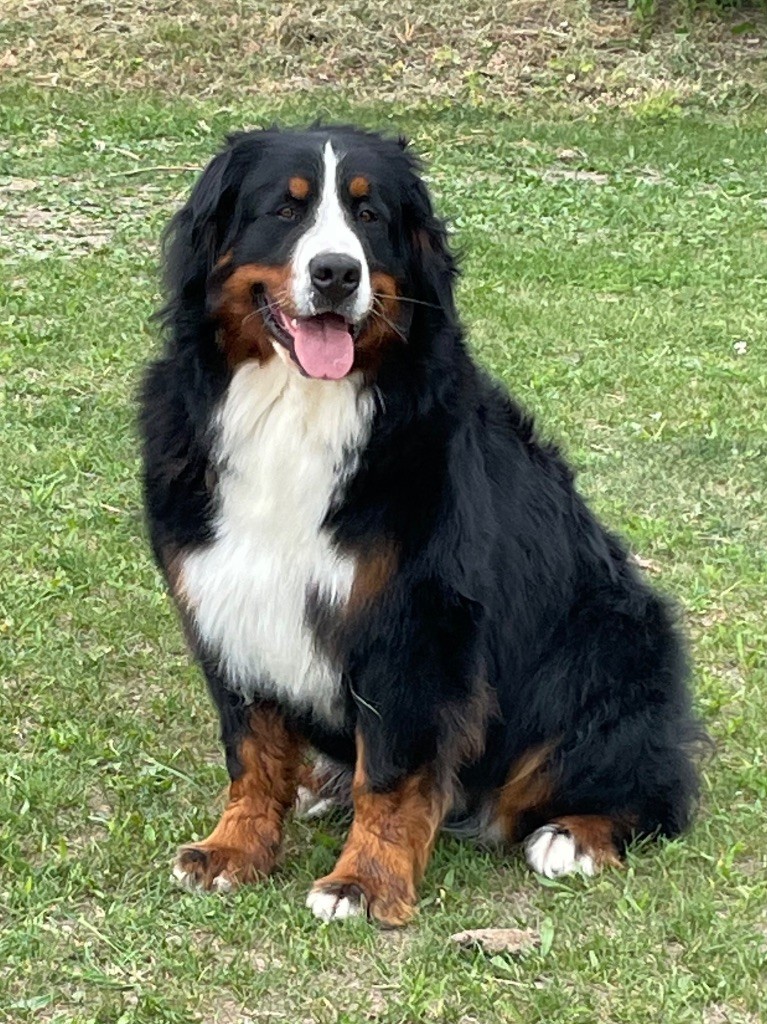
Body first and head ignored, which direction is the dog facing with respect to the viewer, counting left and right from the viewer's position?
facing the viewer and to the left of the viewer
